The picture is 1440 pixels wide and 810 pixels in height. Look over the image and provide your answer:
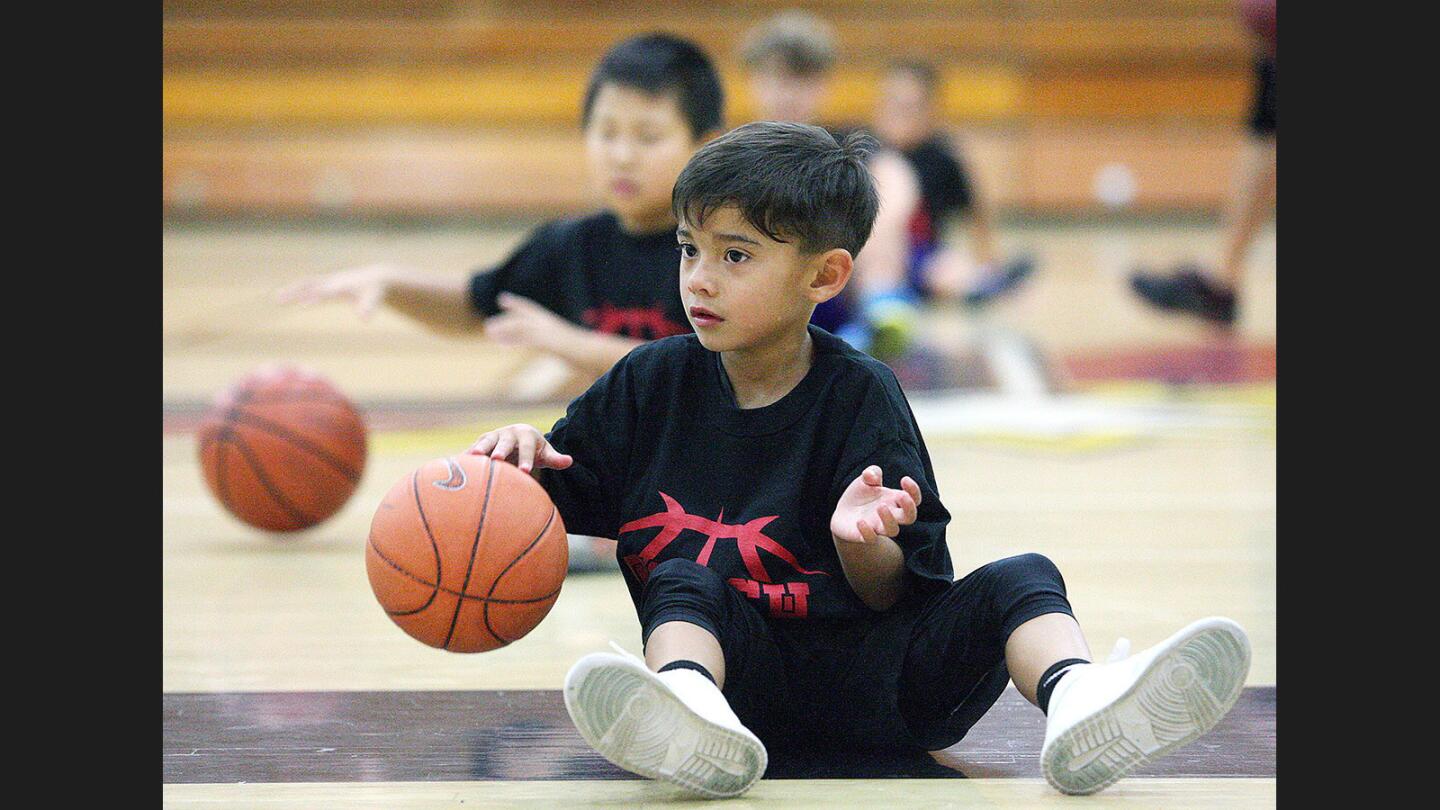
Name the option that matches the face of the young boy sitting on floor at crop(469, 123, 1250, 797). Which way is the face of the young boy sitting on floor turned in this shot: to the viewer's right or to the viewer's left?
to the viewer's left

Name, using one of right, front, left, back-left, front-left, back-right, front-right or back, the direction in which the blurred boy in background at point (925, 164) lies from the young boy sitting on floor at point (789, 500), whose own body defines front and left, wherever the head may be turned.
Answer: back

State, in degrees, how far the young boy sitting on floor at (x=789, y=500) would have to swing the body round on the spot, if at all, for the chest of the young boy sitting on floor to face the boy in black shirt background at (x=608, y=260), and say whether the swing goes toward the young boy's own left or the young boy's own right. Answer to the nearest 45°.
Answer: approximately 180°

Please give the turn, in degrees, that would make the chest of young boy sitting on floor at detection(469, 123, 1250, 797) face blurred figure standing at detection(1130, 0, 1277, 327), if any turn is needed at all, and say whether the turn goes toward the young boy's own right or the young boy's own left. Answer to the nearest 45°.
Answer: approximately 180°
